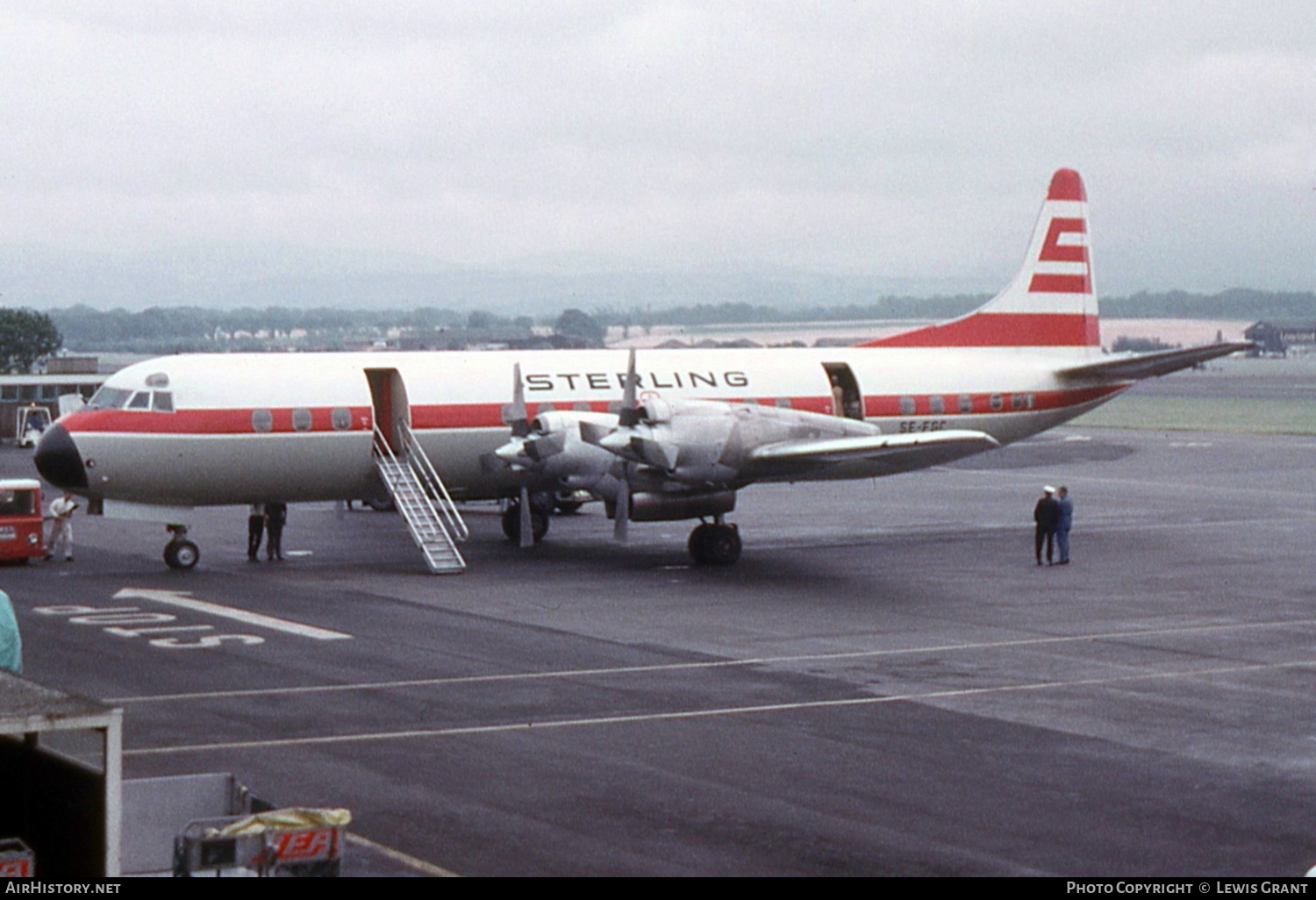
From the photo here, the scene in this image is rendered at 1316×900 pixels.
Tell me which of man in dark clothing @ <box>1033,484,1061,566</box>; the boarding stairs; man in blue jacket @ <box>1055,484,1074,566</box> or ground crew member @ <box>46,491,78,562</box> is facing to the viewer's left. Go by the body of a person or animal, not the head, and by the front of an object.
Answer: the man in blue jacket

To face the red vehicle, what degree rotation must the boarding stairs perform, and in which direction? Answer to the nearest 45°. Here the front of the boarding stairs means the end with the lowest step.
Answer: approximately 135° to its right

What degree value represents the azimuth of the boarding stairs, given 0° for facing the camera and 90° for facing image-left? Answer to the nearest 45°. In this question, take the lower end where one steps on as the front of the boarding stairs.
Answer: approximately 315°

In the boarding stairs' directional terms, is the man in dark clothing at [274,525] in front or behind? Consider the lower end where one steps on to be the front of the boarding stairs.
behind

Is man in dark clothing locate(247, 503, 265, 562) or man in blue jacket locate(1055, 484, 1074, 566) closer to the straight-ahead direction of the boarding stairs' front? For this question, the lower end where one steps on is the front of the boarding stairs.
the man in blue jacket

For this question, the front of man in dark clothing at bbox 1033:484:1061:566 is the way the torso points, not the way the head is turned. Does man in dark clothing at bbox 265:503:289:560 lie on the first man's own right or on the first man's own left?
on the first man's own left

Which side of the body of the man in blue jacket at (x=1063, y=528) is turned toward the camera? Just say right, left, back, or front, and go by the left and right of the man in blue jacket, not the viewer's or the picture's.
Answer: left
